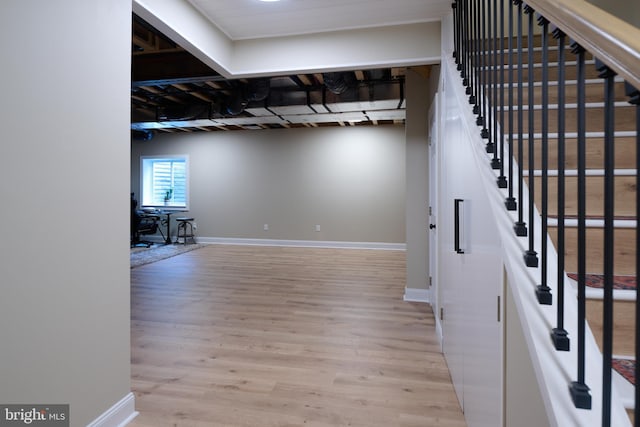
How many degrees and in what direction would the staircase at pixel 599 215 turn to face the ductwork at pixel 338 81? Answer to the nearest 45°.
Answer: approximately 135° to its right

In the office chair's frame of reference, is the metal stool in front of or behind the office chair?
in front

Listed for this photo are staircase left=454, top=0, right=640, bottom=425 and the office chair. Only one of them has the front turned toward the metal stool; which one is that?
the office chair

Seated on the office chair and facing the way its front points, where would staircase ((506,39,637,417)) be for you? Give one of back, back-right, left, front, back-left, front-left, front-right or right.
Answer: right

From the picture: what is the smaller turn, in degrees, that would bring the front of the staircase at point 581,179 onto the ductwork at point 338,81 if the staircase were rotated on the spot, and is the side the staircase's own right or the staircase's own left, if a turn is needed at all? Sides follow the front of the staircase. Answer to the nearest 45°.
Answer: approximately 135° to the staircase's own right

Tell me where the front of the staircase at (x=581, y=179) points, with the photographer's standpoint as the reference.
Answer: facing the viewer

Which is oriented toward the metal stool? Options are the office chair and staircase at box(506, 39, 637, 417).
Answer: the office chair

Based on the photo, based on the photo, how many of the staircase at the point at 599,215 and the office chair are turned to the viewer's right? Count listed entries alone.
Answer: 1

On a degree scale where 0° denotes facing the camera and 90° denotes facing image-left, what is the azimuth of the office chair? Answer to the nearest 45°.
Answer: approximately 270°

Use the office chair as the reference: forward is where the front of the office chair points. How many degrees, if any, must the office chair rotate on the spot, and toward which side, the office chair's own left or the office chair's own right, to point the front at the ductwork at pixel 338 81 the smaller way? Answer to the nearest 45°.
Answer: approximately 45° to the office chair's own right

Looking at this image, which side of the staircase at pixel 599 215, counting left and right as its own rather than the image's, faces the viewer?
front

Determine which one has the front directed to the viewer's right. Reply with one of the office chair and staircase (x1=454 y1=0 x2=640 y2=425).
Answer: the office chair

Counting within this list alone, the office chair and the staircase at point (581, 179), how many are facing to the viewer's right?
1
